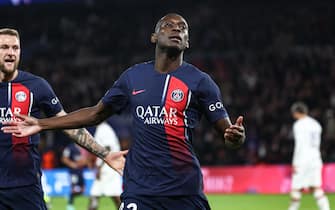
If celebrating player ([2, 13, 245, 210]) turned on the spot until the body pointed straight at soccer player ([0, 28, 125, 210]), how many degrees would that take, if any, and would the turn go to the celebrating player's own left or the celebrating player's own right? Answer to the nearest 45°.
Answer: approximately 135° to the celebrating player's own right

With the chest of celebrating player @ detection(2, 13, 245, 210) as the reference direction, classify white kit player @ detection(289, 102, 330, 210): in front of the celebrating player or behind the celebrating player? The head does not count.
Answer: behind

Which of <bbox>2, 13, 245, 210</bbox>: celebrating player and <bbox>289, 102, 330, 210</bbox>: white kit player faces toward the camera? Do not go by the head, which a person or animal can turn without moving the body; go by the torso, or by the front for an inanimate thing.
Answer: the celebrating player

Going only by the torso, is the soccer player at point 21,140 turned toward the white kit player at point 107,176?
no

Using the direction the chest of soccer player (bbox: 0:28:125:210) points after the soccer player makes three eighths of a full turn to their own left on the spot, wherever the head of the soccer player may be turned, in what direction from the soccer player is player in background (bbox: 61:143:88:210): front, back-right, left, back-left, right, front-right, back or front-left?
front-left

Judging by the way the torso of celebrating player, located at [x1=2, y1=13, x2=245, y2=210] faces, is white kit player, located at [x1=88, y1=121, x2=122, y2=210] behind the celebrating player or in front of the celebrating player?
behind

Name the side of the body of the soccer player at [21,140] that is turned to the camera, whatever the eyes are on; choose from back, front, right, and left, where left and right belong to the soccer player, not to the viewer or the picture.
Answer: front

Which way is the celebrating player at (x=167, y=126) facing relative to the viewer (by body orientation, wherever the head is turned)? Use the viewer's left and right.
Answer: facing the viewer

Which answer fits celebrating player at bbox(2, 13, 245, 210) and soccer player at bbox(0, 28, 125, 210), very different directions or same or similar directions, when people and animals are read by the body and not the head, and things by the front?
same or similar directions

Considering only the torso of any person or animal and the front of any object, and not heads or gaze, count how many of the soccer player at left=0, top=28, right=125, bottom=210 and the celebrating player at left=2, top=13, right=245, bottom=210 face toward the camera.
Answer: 2

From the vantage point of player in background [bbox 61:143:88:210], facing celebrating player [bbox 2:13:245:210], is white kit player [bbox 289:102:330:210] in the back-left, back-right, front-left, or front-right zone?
front-left

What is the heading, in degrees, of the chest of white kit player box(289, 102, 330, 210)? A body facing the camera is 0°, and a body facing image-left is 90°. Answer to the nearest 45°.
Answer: approximately 135°
